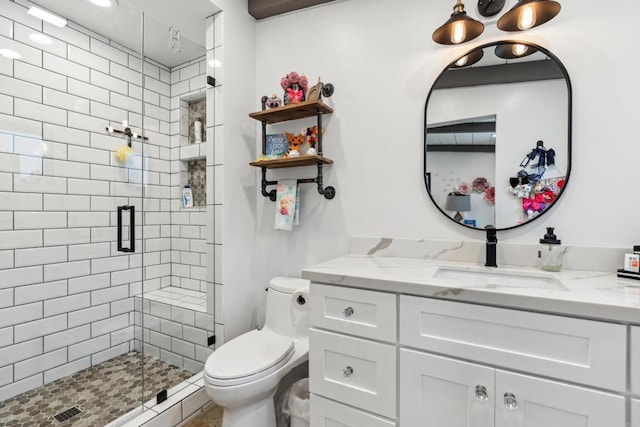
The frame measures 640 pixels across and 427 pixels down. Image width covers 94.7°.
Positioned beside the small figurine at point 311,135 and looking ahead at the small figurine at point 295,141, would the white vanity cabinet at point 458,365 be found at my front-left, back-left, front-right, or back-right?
back-left

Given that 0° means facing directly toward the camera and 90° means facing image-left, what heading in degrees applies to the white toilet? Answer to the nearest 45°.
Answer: approximately 45°

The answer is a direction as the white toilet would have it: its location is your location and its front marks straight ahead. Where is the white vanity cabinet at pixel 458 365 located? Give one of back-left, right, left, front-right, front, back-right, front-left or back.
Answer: left

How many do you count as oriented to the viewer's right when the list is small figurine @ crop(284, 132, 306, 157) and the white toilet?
0

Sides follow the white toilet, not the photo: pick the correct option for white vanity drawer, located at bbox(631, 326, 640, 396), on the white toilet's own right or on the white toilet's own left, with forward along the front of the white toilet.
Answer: on the white toilet's own left

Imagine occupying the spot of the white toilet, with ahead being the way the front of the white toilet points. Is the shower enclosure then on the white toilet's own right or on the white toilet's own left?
on the white toilet's own right
